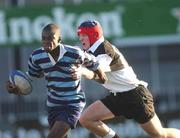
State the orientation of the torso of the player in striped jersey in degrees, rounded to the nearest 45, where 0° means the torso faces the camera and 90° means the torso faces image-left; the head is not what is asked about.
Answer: approximately 45°

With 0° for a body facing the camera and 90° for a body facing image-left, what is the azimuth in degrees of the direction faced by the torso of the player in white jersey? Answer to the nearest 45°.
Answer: approximately 90°
